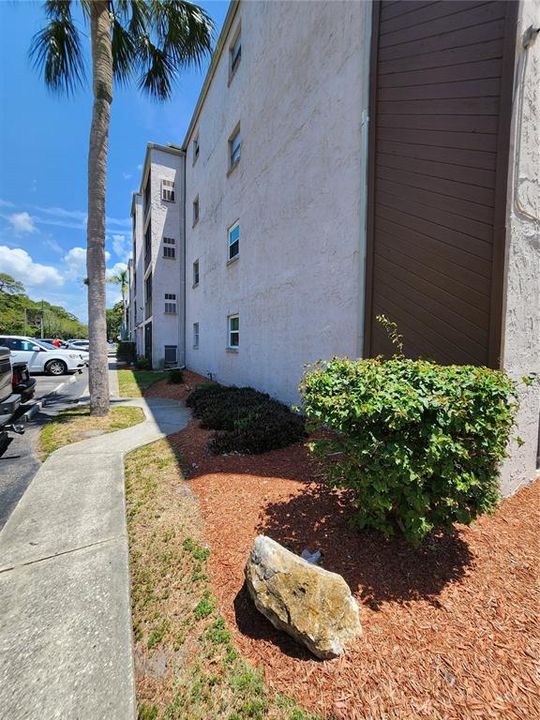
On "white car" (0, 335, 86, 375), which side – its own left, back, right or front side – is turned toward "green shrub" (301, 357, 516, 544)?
right

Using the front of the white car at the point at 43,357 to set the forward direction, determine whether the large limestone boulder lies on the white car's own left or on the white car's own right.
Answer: on the white car's own right

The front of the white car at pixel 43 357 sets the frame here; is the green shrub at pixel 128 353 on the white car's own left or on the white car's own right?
on the white car's own left

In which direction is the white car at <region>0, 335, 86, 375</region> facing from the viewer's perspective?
to the viewer's right

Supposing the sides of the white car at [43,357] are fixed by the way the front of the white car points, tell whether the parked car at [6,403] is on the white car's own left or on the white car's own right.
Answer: on the white car's own right

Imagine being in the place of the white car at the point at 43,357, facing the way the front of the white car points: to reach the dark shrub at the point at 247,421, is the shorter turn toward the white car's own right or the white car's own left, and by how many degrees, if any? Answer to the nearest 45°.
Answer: approximately 90° to the white car's own right
